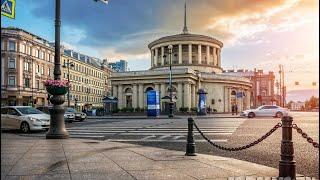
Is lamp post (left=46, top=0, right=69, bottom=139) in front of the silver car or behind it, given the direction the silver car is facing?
in front

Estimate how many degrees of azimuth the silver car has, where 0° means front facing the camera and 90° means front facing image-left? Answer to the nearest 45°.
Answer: approximately 315°

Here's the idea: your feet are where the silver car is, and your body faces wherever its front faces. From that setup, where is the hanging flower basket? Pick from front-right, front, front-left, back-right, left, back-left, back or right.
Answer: front-right
